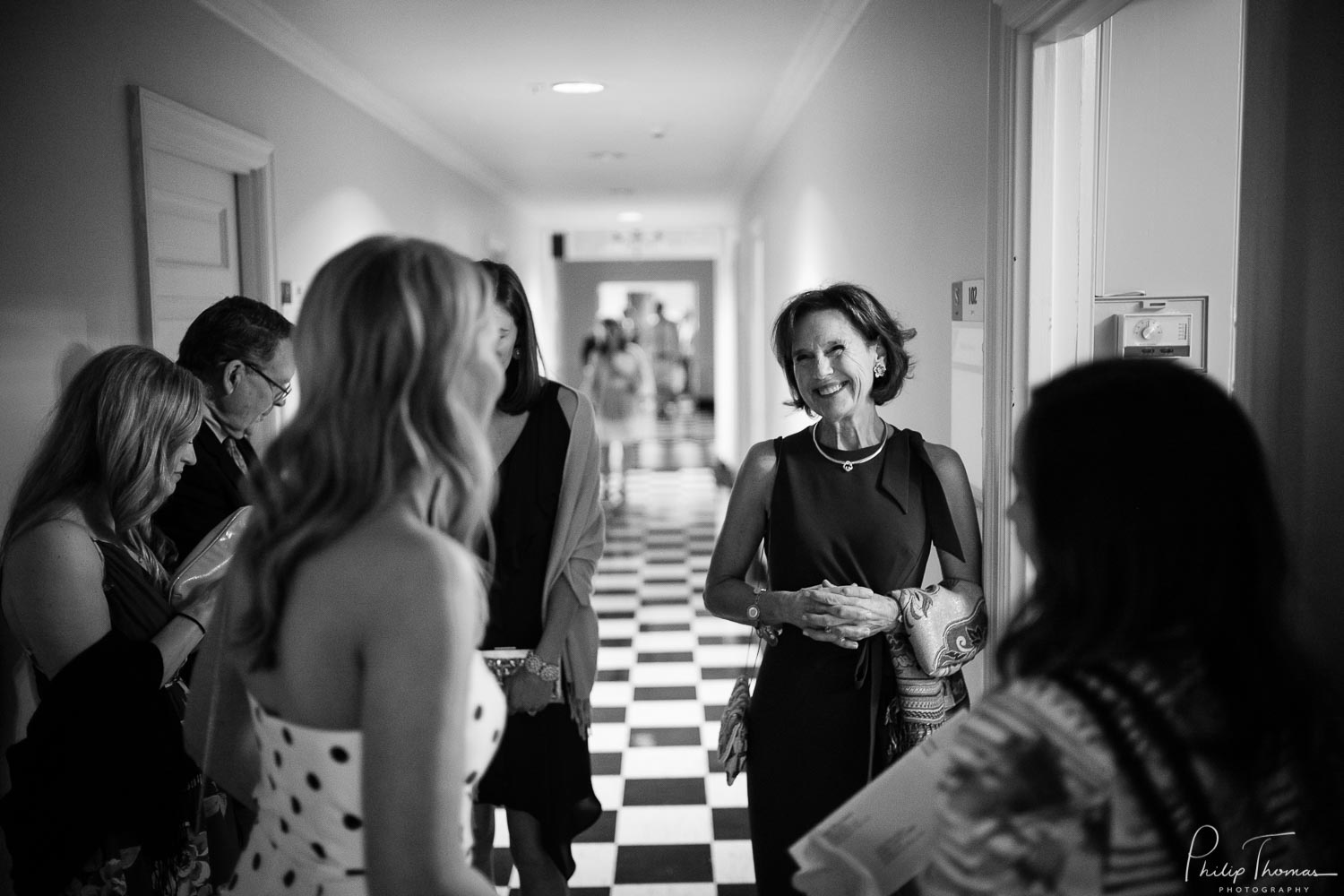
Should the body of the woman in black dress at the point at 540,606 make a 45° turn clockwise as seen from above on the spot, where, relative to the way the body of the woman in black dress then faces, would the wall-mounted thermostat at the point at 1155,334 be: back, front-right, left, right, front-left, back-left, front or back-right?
back

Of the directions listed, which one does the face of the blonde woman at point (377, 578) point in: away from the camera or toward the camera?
away from the camera

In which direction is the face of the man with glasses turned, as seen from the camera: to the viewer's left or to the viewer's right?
to the viewer's right

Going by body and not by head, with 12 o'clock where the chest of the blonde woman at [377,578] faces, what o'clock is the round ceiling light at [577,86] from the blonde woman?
The round ceiling light is roughly at 11 o'clock from the blonde woman.

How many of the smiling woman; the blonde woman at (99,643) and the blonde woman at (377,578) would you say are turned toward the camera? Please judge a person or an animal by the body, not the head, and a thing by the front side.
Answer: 1

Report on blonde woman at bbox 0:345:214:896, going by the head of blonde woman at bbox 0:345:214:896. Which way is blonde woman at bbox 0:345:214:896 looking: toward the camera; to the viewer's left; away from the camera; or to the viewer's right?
to the viewer's right

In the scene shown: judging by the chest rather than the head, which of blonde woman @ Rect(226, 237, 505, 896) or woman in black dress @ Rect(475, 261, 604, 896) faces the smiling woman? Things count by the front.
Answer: the blonde woman

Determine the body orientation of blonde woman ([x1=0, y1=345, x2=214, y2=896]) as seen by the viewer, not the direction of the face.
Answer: to the viewer's right

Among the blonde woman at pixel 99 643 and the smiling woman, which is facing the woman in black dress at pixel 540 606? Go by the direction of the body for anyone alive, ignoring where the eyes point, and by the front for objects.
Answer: the blonde woman

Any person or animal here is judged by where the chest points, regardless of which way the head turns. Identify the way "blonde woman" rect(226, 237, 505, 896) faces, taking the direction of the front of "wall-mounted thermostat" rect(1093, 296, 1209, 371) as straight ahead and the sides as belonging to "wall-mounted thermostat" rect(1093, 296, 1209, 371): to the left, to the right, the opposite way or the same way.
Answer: the opposite way

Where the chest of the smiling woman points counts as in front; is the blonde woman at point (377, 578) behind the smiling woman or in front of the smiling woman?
in front

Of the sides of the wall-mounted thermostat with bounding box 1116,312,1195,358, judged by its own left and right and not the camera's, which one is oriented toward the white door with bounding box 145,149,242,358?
right

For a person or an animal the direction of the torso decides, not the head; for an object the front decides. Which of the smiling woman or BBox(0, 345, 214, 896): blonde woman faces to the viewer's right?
the blonde woman

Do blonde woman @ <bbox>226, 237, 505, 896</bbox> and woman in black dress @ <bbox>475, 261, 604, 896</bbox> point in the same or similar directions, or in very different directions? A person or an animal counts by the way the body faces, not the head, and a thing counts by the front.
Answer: very different directions

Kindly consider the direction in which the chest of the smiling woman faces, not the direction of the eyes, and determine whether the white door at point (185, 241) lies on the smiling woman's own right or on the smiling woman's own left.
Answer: on the smiling woman's own right

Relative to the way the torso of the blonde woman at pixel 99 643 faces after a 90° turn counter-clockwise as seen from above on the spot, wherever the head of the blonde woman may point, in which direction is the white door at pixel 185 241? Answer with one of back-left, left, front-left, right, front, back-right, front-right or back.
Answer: front
